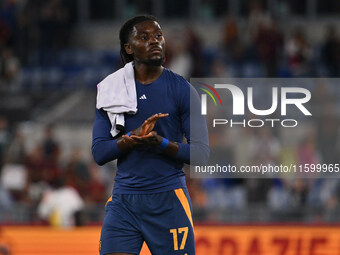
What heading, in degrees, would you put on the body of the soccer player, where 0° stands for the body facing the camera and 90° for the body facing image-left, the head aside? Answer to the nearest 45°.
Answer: approximately 0°
